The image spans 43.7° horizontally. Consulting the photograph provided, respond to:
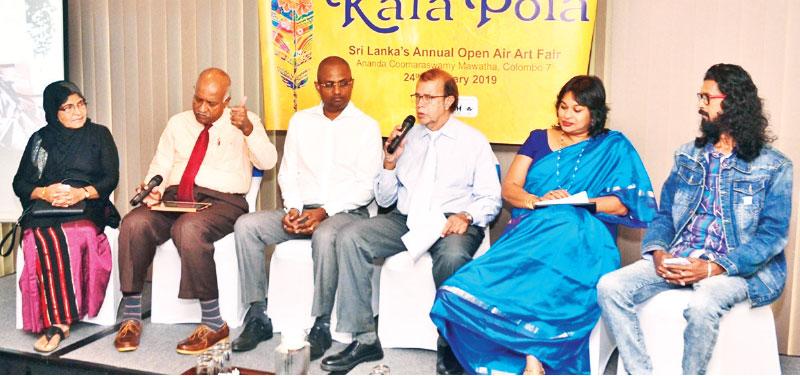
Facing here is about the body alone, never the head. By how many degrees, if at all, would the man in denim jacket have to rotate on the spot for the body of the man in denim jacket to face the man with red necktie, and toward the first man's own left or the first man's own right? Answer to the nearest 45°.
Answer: approximately 45° to the first man's own right

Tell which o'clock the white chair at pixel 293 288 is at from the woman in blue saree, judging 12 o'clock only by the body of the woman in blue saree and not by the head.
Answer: The white chair is roughly at 2 o'clock from the woman in blue saree.

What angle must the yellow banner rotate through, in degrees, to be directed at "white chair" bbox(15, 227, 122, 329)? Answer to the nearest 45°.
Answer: approximately 90° to its right

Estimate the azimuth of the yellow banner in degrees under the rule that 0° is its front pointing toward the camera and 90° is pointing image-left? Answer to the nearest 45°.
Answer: approximately 0°

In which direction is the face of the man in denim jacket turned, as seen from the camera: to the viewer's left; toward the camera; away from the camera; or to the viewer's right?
to the viewer's left

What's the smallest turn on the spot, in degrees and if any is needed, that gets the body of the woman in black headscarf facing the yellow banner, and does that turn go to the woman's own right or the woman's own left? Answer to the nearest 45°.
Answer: approximately 90° to the woman's own left

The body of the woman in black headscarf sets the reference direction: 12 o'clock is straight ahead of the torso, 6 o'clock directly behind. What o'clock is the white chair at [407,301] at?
The white chair is roughly at 10 o'clock from the woman in black headscarf.

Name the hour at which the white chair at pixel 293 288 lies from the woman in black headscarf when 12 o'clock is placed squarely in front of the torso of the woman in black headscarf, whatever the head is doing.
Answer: The white chair is roughly at 10 o'clock from the woman in black headscarf.

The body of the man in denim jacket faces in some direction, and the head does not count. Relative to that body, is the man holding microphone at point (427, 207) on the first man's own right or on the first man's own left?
on the first man's own right
